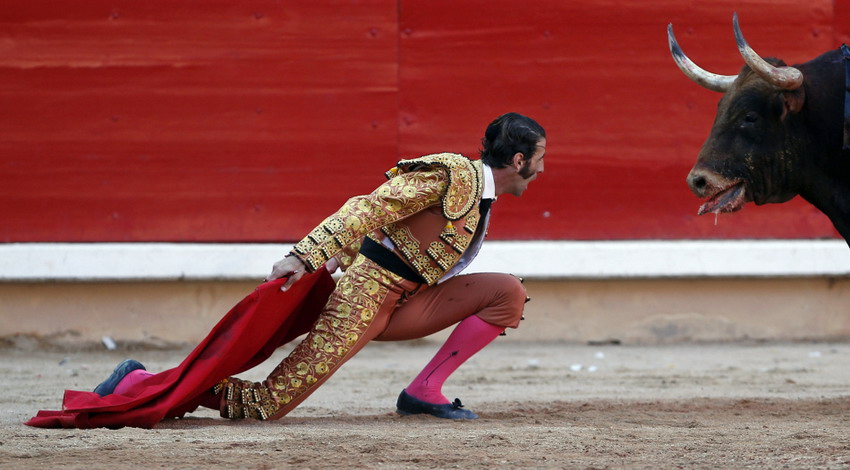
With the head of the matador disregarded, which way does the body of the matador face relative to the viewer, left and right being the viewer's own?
facing to the right of the viewer

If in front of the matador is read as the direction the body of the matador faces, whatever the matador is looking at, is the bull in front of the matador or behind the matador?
in front

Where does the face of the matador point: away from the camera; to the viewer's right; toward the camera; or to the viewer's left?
to the viewer's right
